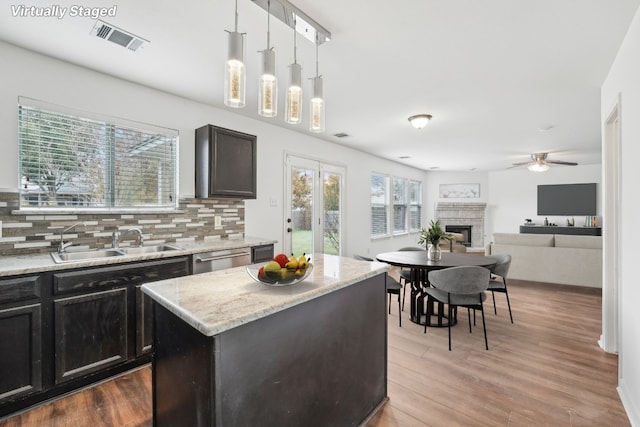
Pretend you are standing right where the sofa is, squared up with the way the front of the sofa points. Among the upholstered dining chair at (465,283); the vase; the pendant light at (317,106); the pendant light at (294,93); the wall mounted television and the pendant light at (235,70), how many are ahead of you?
1

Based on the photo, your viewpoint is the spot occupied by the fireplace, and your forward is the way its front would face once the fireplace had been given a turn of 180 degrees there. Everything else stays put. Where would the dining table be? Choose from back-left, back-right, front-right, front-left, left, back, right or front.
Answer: back

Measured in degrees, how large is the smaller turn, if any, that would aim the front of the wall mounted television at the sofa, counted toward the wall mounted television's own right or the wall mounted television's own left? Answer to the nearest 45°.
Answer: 0° — it already faces it

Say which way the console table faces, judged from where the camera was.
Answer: facing the viewer

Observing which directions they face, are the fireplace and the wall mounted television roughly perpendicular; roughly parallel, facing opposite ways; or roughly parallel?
roughly parallel

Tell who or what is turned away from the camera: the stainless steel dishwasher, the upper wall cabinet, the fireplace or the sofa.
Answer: the sofa

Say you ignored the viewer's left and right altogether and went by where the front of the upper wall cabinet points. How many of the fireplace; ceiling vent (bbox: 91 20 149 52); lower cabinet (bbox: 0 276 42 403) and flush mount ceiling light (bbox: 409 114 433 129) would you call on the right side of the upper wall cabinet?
2

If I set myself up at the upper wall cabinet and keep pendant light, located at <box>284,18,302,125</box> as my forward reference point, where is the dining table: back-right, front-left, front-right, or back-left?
front-left

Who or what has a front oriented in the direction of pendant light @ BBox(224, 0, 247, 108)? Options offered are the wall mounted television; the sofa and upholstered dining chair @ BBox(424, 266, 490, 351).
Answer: the wall mounted television

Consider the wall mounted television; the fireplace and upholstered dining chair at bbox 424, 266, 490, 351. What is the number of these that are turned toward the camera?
2

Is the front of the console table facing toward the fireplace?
no

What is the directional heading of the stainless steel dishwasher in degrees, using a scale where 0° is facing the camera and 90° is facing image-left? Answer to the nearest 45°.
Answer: approximately 315°

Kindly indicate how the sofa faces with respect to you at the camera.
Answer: facing away from the viewer

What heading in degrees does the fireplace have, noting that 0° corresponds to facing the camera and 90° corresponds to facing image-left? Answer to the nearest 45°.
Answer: approximately 0°

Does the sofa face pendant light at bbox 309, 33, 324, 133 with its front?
no

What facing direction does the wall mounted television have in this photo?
toward the camera

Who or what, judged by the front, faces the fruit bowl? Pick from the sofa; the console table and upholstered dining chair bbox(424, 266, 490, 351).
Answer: the console table

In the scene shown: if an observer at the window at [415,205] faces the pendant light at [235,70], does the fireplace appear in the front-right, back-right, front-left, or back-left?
back-left
